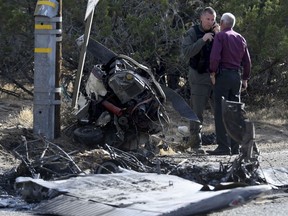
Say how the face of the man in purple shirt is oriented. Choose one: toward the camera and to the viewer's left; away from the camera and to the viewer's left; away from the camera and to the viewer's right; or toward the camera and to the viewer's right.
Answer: away from the camera and to the viewer's left

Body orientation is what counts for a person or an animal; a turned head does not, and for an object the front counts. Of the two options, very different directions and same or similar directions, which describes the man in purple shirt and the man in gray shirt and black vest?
very different directions

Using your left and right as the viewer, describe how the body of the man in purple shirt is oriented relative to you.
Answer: facing away from the viewer and to the left of the viewer

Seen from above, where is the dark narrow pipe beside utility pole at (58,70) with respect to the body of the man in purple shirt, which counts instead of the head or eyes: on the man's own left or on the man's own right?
on the man's own left

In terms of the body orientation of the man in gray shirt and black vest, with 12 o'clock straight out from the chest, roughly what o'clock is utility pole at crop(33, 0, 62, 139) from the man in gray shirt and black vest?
The utility pole is roughly at 4 o'clock from the man in gray shirt and black vest.

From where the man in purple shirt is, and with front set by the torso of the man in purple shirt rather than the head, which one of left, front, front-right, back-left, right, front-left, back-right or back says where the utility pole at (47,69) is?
front-left
